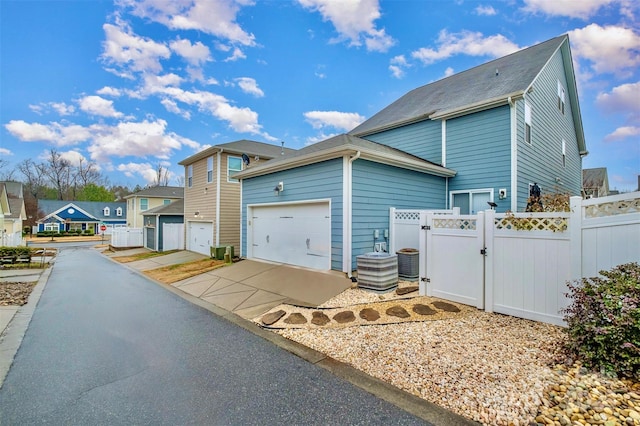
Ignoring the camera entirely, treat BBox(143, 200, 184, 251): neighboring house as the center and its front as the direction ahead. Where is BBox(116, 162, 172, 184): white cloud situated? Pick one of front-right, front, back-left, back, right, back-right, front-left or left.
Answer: back-right

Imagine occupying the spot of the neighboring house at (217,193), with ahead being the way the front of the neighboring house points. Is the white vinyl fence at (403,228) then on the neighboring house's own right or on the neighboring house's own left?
on the neighboring house's own left

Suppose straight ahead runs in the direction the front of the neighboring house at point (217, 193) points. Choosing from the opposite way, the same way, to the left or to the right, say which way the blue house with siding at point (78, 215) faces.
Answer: to the left

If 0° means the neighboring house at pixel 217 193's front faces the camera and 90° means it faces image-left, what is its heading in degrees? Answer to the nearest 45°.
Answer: approximately 45°

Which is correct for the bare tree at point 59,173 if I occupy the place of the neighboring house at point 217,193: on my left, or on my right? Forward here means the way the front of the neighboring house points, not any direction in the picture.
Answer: on my right
